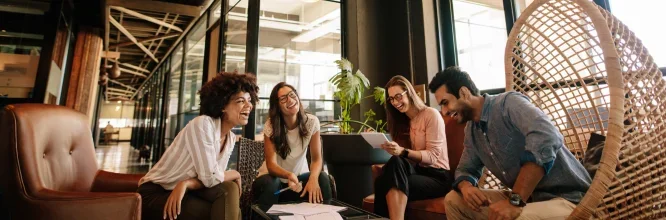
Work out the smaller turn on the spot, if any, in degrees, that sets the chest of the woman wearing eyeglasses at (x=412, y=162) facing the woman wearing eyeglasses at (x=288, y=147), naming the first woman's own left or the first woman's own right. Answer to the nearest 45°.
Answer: approximately 45° to the first woman's own right

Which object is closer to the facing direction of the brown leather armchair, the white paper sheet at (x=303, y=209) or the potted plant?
the white paper sheet

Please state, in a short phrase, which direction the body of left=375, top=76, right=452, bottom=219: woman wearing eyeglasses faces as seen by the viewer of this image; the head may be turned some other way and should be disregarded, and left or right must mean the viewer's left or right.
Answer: facing the viewer and to the left of the viewer

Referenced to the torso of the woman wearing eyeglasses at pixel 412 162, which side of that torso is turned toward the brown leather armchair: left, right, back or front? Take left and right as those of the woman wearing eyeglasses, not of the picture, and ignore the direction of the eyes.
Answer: front

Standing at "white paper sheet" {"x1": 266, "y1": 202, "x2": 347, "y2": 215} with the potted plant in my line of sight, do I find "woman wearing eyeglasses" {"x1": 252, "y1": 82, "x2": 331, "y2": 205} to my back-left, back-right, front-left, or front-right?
front-left

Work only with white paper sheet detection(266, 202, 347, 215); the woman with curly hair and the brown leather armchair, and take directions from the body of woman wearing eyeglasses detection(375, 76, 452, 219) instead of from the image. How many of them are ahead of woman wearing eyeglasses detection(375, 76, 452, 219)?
3

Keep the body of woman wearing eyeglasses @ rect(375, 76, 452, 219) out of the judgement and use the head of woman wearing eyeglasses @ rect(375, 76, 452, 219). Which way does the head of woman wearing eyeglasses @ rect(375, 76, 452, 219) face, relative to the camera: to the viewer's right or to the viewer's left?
to the viewer's left

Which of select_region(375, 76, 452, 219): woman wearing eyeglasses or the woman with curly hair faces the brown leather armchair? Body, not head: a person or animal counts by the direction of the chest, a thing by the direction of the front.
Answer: the woman wearing eyeglasses

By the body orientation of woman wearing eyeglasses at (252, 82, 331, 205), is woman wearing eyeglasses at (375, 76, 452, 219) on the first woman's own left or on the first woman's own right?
on the first woman's own left

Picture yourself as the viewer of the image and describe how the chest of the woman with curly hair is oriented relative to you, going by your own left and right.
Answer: facing to the right of the viewer

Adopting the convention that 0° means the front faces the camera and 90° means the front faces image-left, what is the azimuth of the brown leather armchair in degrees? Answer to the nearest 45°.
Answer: approximately 315°

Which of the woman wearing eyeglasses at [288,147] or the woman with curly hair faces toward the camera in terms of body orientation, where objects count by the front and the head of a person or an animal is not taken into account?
the woman wearing eyeglasses

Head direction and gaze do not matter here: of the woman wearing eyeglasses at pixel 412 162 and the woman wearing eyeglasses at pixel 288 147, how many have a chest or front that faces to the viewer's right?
0
